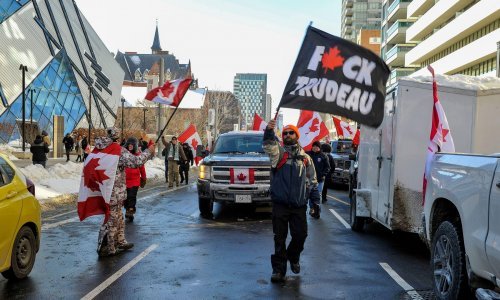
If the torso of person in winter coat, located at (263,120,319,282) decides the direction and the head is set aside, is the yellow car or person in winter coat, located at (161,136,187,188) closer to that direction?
the yellow car

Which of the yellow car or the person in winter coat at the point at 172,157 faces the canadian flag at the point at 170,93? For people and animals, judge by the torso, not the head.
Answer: the person in winter coat

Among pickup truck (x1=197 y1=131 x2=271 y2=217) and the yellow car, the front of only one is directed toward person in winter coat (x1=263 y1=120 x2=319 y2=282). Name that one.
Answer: the pickup truck

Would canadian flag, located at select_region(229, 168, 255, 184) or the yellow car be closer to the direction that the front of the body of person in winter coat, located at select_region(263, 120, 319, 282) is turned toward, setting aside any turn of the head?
the yellow car

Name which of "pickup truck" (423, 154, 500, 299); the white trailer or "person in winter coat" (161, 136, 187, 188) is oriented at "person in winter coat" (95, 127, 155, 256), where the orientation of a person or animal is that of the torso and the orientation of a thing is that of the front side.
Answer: "person in winter coat" (161, 136, 187, 188)

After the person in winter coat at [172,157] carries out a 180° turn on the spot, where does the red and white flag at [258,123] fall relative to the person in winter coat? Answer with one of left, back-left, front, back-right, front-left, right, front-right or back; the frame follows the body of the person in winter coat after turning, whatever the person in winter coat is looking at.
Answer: front-right

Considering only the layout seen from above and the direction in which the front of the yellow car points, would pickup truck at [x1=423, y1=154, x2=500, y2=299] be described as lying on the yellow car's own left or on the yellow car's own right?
on the yellow car's own left
